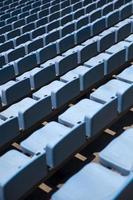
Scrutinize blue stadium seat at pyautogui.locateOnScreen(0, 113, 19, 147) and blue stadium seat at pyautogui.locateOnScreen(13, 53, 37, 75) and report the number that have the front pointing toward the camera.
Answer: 0

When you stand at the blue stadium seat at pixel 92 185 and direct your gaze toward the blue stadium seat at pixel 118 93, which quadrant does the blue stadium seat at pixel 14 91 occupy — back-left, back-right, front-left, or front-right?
front-left

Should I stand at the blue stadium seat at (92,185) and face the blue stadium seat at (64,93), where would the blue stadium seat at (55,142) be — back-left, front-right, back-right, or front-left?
front-left

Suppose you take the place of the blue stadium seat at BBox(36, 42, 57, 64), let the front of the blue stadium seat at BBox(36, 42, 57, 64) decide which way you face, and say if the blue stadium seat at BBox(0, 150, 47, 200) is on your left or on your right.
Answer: on your left

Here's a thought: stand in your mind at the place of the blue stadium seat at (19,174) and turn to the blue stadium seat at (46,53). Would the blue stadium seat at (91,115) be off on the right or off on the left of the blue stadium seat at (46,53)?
right
